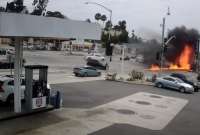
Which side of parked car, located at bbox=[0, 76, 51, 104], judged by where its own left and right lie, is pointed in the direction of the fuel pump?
right

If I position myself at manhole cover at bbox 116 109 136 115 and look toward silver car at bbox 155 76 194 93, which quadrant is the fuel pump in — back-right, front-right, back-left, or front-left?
back-left
